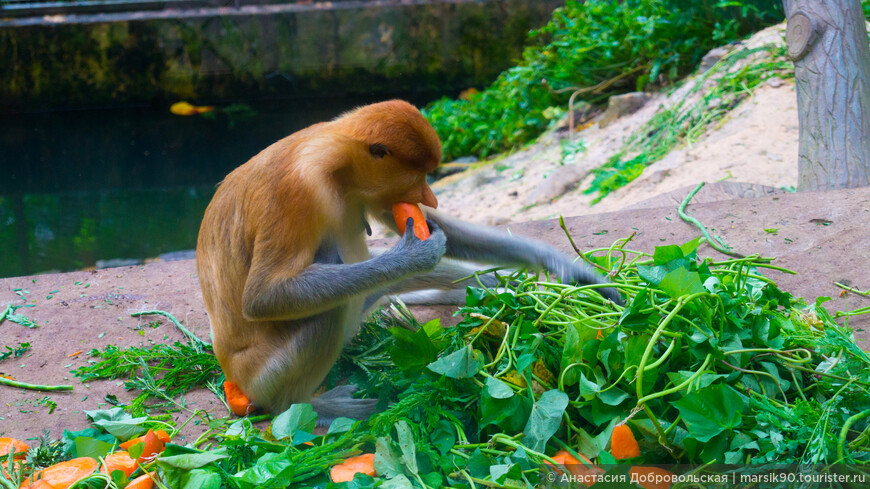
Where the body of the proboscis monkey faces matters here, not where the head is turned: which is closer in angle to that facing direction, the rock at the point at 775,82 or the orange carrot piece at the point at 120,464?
the rock

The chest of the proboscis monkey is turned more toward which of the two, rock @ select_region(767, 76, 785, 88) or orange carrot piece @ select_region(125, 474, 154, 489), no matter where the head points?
the rock

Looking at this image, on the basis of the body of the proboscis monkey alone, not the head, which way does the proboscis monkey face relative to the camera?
to the viewer's right

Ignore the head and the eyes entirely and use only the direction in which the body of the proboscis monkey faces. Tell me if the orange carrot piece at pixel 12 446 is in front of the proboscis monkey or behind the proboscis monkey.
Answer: behind

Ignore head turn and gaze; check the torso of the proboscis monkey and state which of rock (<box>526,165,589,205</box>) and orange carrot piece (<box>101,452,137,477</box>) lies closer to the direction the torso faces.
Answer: the rock

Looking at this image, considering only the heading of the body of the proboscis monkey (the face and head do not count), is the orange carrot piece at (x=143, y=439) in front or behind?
behind

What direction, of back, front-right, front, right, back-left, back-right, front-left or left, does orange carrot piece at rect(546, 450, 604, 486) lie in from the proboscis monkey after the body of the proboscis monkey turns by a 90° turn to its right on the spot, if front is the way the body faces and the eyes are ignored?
front-left

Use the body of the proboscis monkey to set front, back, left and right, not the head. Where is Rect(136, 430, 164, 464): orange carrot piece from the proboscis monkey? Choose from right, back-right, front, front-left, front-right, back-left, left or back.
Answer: back-right
